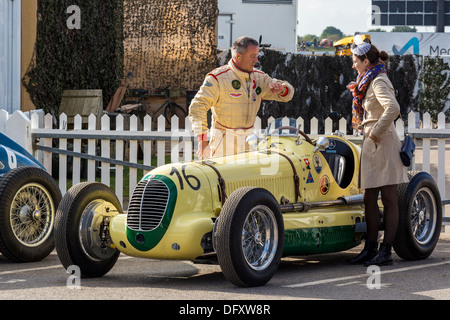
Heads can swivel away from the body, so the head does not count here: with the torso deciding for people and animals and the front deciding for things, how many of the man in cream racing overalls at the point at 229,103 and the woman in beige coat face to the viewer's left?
1

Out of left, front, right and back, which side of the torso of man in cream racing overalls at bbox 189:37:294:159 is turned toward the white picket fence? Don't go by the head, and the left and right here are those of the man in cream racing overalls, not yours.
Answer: back

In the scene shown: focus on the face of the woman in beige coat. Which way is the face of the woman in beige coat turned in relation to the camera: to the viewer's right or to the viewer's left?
to the viewer's left

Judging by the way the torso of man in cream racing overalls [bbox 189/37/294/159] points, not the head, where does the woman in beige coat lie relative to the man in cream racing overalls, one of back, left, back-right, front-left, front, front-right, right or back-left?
front-left

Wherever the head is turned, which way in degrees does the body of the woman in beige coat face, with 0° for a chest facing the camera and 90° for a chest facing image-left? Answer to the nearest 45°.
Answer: approximately 90°

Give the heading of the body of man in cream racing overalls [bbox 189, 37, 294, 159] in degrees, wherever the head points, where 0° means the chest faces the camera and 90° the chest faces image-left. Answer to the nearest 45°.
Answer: approximately 315°

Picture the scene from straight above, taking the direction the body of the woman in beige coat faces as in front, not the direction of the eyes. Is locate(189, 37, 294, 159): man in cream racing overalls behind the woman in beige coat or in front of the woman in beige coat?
in front

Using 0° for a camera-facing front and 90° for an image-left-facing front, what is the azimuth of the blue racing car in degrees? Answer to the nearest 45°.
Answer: approximately 45°

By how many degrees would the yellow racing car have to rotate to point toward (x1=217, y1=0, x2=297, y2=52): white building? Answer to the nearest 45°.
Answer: approximately 135° to its right
